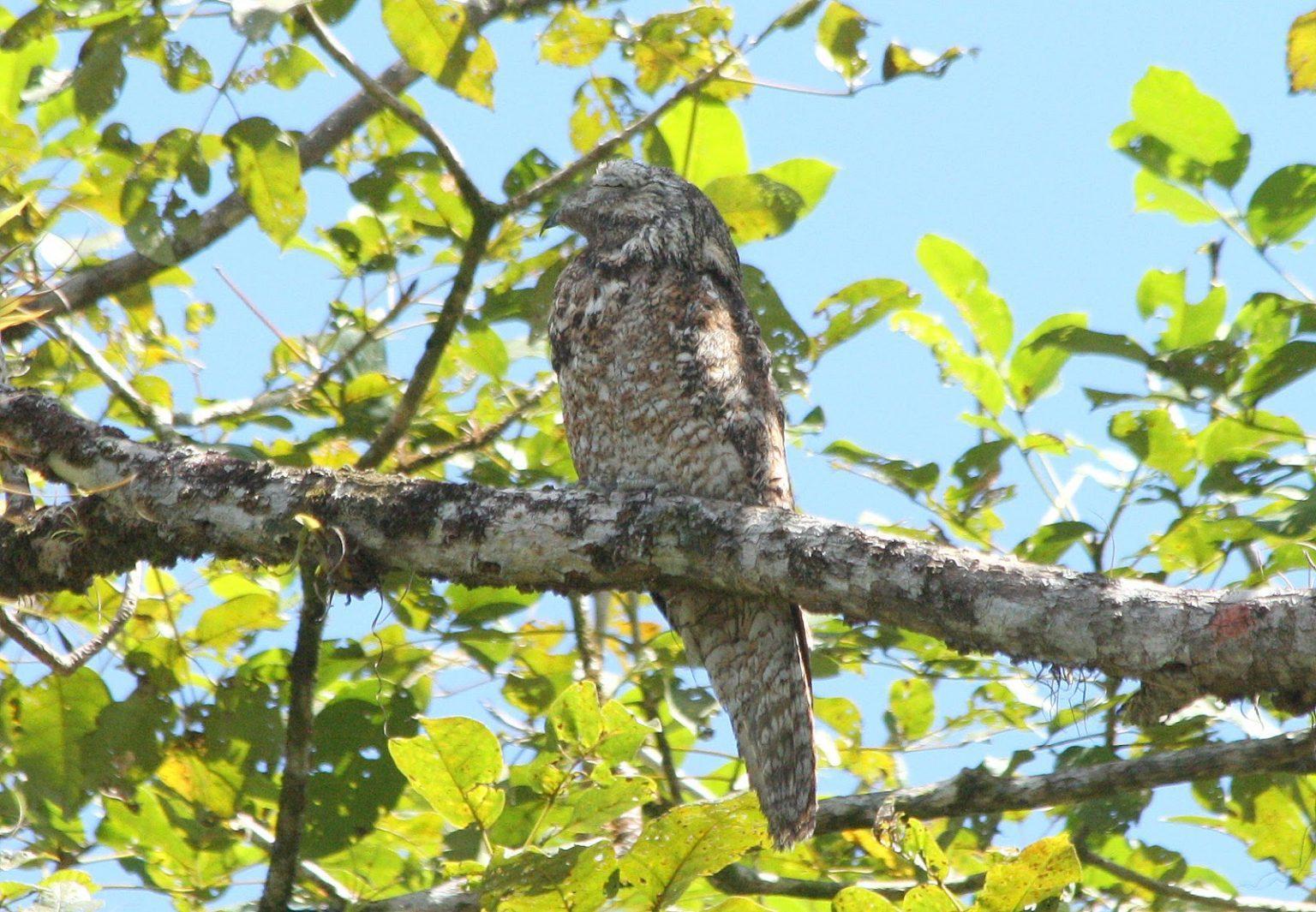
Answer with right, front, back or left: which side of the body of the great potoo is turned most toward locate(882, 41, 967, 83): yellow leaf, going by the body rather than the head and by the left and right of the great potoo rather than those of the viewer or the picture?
left

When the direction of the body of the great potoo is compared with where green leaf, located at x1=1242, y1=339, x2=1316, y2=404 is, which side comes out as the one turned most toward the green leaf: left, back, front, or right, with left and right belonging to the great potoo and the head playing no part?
left

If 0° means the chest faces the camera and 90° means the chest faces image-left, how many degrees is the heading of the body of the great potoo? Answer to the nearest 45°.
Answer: approximately 45°

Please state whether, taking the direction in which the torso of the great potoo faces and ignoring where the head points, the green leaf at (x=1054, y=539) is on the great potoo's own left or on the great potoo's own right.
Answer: on the great potoo's own left

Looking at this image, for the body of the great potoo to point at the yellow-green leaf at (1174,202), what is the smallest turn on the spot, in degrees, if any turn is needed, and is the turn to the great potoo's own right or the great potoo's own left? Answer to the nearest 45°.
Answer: approximately 90° to the great potoo's own left
